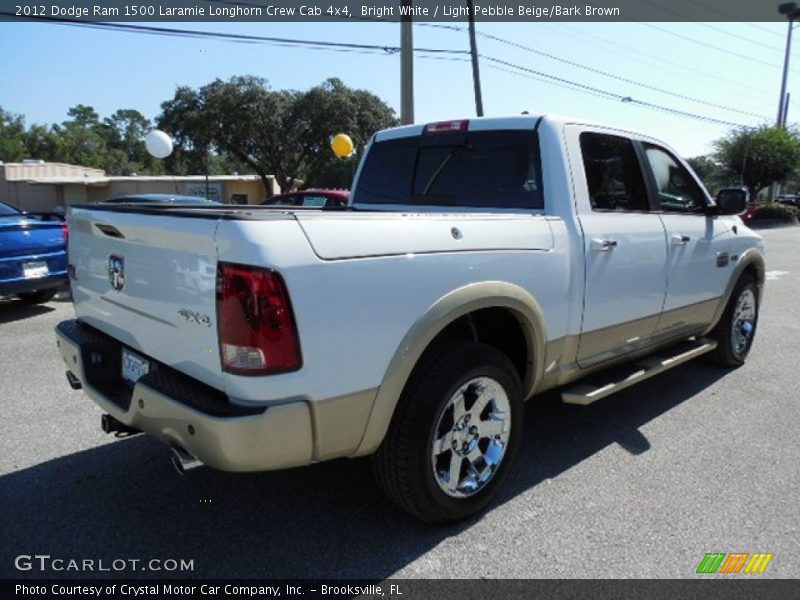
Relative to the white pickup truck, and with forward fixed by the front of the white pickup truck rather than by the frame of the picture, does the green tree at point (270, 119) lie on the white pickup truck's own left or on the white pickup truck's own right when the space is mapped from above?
on the white pickup truck's own left

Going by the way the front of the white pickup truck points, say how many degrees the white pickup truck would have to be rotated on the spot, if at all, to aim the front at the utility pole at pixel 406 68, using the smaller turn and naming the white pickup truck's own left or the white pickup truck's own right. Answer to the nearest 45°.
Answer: approximately 45° to the white pickup truck's own left

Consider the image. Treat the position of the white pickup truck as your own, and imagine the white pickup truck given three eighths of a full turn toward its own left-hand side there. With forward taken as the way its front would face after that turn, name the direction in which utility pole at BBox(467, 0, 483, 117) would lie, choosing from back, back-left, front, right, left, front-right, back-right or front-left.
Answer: right

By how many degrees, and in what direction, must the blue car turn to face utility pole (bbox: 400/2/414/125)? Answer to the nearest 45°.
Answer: approximately 90° to its right

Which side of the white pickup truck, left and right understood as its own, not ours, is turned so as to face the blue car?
left

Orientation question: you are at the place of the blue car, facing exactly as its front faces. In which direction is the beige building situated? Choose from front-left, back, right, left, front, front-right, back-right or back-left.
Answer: front-right

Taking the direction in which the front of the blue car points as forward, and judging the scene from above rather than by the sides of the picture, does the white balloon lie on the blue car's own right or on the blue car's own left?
on the blue car's own right

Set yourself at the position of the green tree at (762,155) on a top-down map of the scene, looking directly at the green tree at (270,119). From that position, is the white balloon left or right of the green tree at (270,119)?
left

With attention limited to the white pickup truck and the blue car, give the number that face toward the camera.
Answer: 0

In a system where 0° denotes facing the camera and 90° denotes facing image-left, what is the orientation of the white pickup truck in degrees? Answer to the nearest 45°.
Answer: approximately 225°

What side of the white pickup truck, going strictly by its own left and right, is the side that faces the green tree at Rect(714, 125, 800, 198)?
front

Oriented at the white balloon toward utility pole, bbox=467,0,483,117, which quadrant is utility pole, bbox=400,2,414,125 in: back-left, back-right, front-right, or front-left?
front-right

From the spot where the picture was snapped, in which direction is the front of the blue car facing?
facing away from the viewer and to the left of the viewer
